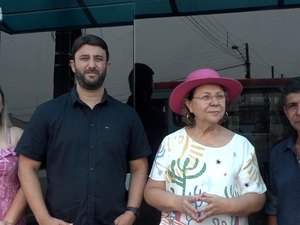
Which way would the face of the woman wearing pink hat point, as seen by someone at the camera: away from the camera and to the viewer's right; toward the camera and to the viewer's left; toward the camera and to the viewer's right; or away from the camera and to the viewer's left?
toward the camera and to the viewer's right

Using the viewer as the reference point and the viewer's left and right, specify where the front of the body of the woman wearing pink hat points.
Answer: facing the viewer

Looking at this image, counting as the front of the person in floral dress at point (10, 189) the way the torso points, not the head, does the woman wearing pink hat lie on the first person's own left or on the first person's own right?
on the first person's own left

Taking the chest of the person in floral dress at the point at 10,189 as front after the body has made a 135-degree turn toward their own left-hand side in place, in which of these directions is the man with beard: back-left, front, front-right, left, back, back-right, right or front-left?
right

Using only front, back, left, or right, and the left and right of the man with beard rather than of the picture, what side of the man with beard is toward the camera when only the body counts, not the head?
front

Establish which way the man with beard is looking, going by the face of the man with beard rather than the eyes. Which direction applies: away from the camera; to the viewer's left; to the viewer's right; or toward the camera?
toward the camera

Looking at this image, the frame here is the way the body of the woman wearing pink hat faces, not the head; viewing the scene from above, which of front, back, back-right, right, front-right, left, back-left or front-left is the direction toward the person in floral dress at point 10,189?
right

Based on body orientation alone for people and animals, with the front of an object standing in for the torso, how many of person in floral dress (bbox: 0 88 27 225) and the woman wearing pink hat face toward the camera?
2

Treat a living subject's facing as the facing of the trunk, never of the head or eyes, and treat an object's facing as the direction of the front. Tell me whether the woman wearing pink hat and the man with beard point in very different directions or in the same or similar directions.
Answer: same or similar directions
